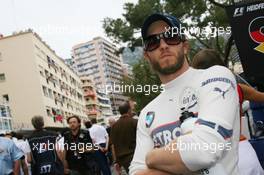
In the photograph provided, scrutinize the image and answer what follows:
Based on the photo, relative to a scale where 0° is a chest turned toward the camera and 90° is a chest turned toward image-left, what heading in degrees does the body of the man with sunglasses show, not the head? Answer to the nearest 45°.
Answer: approximately 45°
